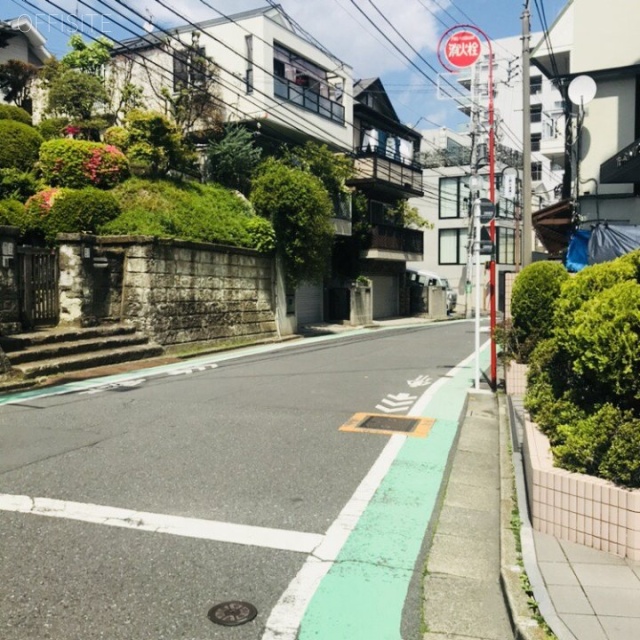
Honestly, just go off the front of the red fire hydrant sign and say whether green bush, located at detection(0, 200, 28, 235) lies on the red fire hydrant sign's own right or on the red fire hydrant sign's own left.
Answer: on the red fire hydrant sign's own right

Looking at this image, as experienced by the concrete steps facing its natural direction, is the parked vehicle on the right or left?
on its left

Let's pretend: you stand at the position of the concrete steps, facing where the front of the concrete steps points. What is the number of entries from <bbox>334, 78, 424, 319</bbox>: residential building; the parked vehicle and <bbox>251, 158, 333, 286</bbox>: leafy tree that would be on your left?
3

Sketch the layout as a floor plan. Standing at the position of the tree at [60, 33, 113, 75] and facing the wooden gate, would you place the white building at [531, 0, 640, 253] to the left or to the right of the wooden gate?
left

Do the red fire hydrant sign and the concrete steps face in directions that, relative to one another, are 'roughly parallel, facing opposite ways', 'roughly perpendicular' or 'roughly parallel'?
roughly perpendicular

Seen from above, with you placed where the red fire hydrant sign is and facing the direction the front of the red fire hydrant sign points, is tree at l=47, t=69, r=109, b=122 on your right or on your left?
on your right

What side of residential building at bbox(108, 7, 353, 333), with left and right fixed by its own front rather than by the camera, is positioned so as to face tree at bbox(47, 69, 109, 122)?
right

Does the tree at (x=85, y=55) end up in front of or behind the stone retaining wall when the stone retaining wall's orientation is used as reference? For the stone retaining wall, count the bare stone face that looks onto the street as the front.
behind

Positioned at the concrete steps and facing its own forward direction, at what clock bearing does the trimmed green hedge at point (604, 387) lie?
The trimmed green hedge is roughly at 1 o'clock from the concrete steps.

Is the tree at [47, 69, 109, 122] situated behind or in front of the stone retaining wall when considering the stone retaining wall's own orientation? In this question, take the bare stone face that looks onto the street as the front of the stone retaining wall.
behind

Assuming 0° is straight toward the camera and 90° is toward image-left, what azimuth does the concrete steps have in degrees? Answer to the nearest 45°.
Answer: approximately 315°

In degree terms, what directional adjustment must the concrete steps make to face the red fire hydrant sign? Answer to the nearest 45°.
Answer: approximately 45° to its left
